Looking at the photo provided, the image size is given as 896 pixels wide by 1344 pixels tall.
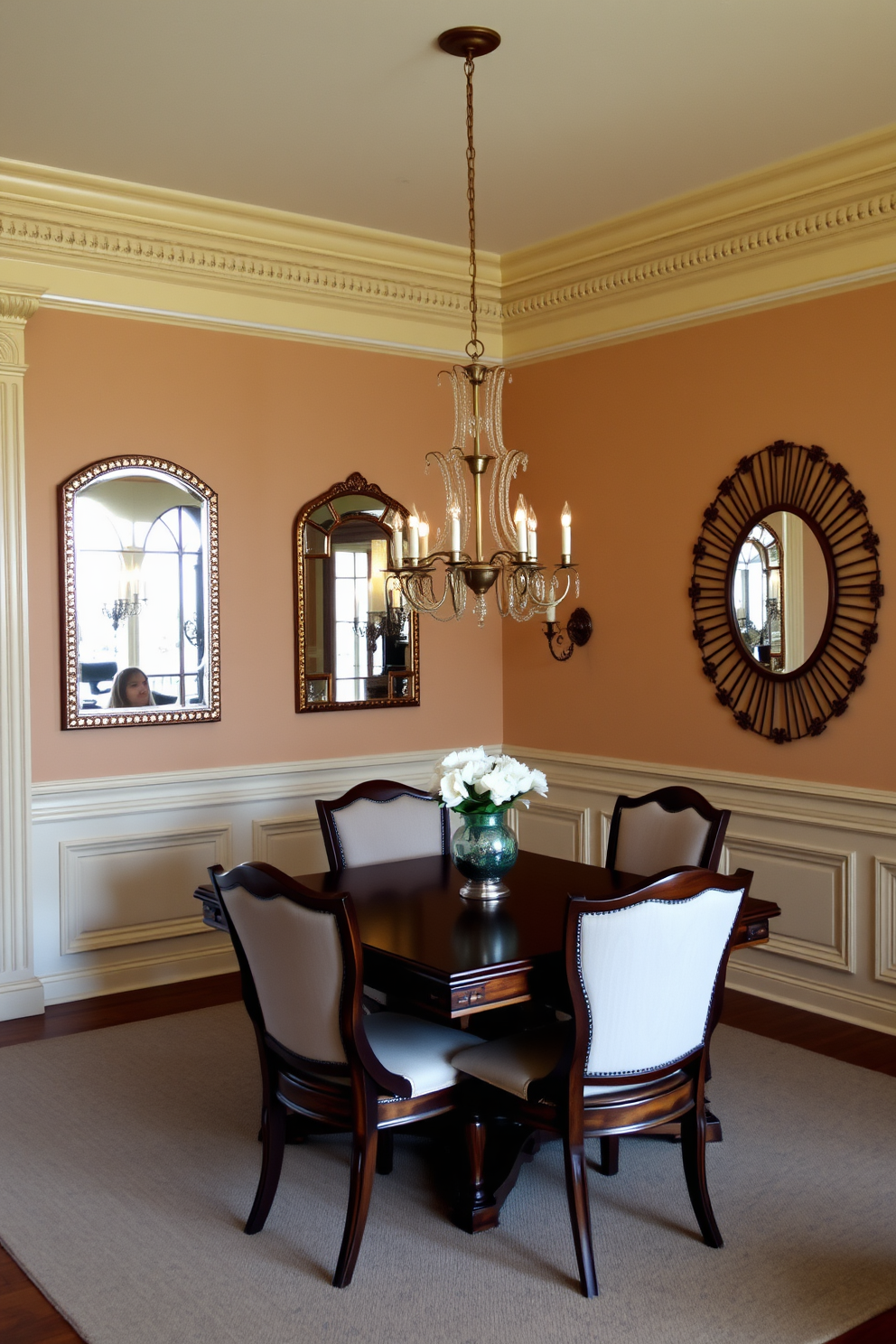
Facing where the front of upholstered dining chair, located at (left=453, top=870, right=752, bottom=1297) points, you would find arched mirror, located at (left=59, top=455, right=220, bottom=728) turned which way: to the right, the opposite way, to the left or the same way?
the opposite way

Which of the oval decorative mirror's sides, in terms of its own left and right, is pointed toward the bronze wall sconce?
right

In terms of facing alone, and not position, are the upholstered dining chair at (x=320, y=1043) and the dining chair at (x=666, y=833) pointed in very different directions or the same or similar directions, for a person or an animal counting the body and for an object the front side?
very different directions

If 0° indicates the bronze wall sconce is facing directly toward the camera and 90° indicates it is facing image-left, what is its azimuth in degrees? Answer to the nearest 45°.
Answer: approximately 45°

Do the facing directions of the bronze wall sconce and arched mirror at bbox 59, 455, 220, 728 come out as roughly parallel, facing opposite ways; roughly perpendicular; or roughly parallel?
roughly perpendicular

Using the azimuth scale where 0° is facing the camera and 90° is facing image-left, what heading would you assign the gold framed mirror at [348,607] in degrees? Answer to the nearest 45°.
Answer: approximately 315°

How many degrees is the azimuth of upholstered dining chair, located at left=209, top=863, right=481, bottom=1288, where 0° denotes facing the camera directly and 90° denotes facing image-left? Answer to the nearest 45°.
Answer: approximately 225°

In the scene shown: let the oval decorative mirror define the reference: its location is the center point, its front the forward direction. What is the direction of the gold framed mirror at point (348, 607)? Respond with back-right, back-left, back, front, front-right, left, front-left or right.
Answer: front-right

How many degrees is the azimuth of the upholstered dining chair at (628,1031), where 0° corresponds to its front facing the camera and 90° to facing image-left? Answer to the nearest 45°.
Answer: approximately 135°

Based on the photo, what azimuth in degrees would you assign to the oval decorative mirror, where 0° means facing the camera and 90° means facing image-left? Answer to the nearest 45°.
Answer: approximately 45°

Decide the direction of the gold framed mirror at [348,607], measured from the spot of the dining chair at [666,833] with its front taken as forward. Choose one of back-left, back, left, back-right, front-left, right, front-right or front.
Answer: right

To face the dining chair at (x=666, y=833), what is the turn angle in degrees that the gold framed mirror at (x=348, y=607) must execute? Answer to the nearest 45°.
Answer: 0° — it already faces it

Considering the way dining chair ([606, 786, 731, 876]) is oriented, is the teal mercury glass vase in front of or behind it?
in front

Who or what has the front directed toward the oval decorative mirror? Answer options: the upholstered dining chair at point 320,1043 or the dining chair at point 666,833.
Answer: the upholstered dining chair
